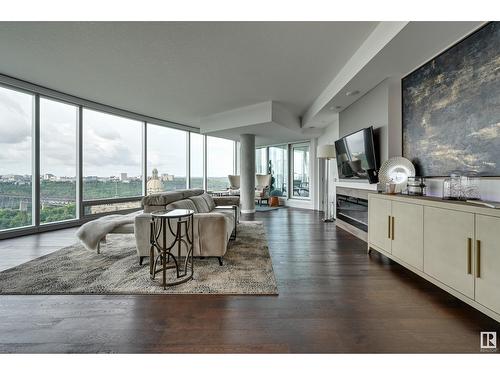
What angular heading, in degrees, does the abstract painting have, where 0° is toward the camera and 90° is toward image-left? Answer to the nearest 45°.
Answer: approximately 45°

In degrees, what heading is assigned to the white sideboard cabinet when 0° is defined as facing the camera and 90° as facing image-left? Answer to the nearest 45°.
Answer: approximately 45°

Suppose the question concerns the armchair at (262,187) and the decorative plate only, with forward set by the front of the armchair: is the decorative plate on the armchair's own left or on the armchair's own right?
on the armchair's own left

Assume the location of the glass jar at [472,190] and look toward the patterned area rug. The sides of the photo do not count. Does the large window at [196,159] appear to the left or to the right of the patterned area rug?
right
